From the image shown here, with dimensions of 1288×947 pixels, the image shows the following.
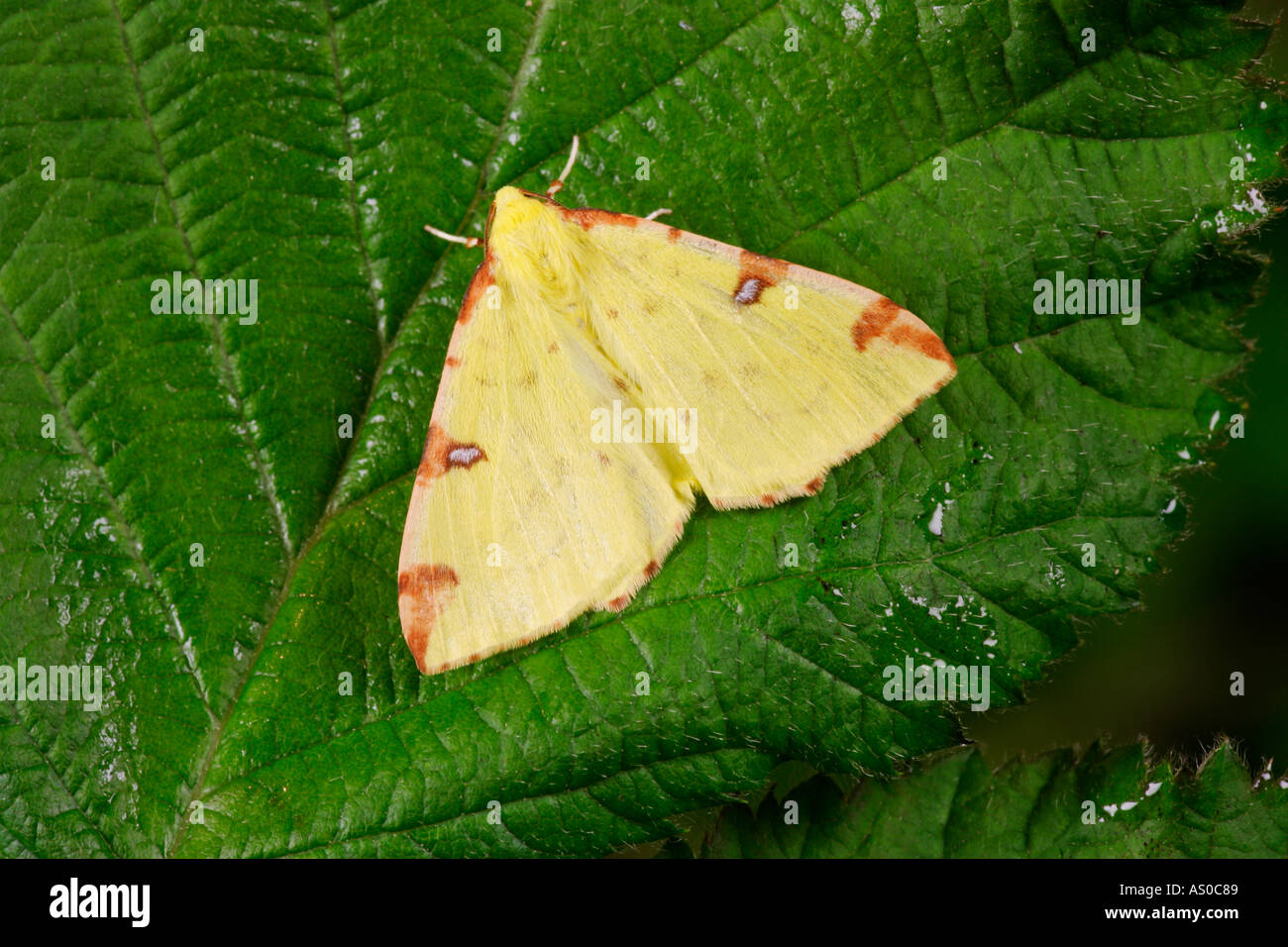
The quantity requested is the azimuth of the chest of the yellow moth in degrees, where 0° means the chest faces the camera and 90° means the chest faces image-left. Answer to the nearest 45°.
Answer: approximately 135°

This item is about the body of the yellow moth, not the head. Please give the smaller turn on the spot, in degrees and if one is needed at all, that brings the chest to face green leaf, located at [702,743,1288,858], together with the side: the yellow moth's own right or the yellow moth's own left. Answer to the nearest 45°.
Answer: approximately 135° to the yellow moth's own right
